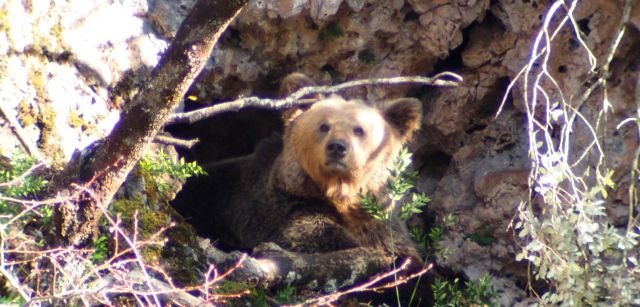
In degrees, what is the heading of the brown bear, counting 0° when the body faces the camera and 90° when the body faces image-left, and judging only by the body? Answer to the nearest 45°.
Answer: approximately 315°

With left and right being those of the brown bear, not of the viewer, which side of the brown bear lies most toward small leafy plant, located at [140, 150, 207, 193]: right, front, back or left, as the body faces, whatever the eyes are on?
right

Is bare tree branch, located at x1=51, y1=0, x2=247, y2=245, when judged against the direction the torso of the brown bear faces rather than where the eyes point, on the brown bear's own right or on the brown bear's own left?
on the brown bear's own right

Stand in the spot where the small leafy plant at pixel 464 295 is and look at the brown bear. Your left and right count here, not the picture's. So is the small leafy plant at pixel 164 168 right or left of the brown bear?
left

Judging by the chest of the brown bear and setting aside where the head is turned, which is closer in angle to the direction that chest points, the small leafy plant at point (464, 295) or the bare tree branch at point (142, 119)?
the small leafy plant

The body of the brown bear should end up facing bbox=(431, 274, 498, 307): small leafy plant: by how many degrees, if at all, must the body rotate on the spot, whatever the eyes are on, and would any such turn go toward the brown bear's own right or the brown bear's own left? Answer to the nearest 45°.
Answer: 0° — it already faces it
